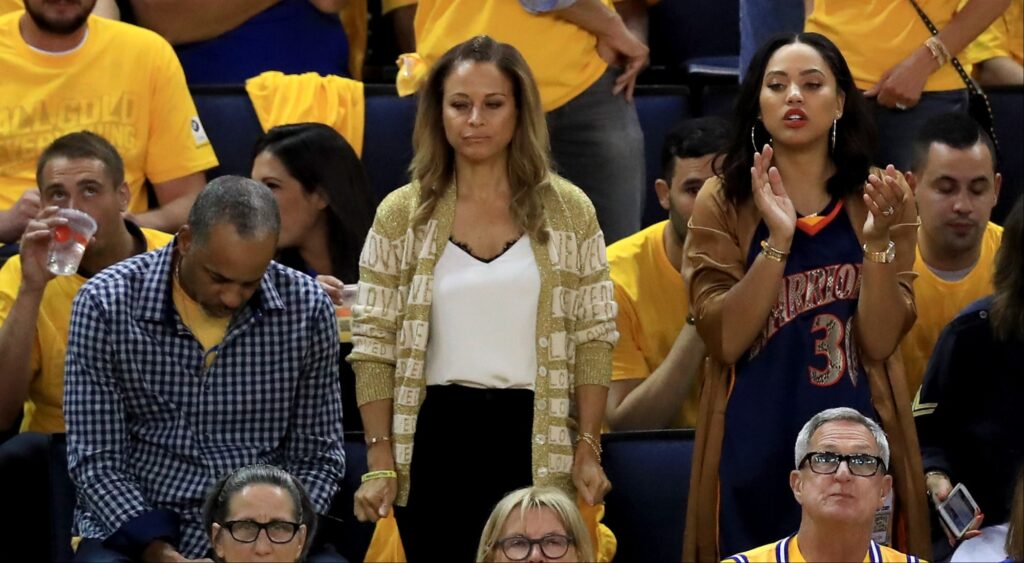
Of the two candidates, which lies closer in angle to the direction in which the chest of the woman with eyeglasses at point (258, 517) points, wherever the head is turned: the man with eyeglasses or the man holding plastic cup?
the man with eyeglasses

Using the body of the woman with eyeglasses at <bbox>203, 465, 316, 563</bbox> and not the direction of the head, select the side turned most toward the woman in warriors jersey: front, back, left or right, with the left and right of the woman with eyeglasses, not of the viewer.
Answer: left

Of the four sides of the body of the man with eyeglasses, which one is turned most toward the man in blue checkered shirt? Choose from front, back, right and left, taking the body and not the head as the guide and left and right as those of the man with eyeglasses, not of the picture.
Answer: right

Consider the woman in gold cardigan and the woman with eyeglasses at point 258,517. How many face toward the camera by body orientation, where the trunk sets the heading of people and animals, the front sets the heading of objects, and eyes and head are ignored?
2

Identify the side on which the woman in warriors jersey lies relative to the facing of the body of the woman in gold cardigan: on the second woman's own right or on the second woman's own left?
on the second woman's own left

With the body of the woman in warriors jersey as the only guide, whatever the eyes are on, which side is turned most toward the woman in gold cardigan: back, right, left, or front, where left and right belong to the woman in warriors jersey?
right
